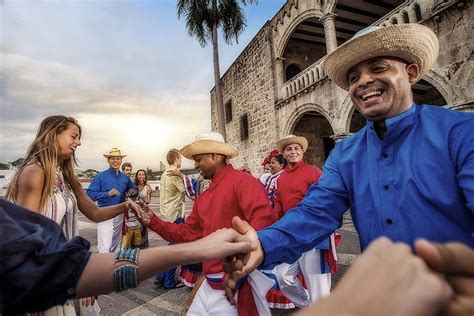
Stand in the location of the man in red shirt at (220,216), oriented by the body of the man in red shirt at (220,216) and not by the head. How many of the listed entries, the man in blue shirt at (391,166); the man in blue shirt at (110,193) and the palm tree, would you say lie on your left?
1

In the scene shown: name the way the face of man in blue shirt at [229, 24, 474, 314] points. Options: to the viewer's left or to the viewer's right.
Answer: to the viewer's left

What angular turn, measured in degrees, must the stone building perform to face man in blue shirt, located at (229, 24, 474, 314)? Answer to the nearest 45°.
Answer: approximately 45° to its left

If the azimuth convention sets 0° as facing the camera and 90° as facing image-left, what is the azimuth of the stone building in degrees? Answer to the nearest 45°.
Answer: approximately 45°
